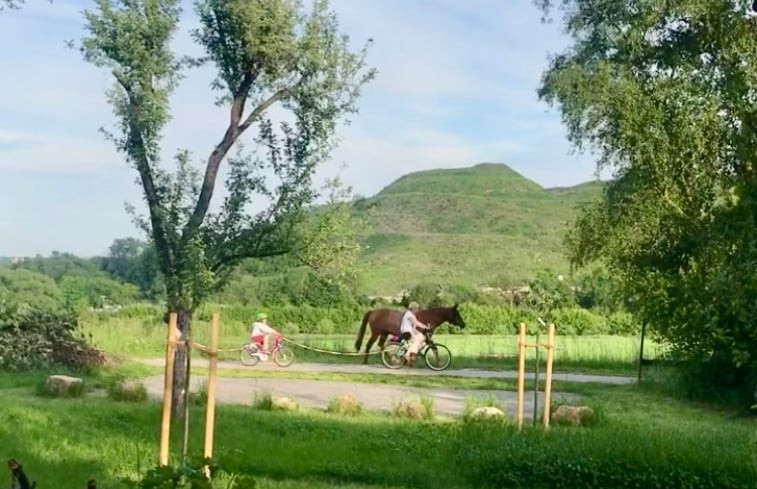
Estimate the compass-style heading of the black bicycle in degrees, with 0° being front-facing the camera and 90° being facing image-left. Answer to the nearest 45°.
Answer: approximately 270°

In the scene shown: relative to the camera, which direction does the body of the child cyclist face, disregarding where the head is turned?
to the viewer's right

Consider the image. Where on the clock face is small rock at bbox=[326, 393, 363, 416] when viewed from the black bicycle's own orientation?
The small rock is roughly at 3 o'clock from the black bicycle.

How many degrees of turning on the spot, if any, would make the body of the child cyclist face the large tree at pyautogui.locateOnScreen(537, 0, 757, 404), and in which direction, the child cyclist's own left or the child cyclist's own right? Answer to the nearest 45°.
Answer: approximately 45° to the child cyclist's own right

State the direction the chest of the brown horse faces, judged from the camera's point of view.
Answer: to the viewer's right

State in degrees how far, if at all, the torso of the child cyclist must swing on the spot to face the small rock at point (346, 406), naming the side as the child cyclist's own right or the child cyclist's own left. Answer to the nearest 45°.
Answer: approximately 90° to the child cyclist's own right

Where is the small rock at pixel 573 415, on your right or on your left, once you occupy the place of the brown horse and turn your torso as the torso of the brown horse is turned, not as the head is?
on your right

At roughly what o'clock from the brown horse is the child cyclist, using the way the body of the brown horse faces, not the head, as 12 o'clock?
The child cyclist is roughly at 5 o'clock from the brown horse.

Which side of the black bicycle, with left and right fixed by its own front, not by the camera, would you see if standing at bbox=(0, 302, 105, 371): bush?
back

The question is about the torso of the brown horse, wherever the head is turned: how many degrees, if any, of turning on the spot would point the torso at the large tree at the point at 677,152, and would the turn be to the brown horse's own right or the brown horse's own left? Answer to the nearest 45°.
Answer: approximately 45° to the brown horse's own right

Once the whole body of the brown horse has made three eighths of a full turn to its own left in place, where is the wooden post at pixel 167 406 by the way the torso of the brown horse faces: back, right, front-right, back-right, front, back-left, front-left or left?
back-left

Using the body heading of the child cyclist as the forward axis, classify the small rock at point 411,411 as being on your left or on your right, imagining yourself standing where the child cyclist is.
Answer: on your right

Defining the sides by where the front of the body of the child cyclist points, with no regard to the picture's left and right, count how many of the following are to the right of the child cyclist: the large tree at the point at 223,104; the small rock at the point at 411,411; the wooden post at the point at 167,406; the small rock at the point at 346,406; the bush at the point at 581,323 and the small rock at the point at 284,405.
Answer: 5

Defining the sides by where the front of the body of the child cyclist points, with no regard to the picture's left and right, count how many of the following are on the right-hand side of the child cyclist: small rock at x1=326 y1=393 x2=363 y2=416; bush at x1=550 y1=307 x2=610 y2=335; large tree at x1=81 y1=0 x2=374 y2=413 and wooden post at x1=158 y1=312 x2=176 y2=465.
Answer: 3

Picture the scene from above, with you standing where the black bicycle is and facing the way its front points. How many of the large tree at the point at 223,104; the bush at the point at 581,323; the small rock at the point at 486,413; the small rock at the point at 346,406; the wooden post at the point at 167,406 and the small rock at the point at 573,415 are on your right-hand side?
5

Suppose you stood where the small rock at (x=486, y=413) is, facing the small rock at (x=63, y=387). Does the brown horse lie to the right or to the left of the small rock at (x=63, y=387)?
right
